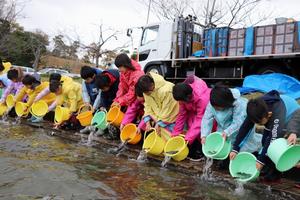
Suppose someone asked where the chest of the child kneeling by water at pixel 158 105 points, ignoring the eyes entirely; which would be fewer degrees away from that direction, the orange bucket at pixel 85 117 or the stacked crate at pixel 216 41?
the orange bucket

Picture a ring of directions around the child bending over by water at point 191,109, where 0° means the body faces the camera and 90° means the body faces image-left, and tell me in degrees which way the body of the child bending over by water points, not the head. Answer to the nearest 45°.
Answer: approximately 45°

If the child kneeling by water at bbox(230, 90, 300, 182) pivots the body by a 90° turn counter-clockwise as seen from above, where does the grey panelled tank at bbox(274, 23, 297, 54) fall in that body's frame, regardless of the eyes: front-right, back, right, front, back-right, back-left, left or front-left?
back-left

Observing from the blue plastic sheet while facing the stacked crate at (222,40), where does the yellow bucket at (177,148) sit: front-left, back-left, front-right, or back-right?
front-left

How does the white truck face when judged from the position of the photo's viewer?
facing to the left of the viewer

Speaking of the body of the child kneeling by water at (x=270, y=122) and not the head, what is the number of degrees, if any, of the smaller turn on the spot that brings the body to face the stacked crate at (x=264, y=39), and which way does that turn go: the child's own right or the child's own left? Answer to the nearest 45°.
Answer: approximately 135° to the child's own right

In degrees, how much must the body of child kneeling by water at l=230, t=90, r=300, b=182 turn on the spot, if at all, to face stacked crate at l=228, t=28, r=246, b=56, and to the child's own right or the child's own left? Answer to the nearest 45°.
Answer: approximately 135° to the child's own right

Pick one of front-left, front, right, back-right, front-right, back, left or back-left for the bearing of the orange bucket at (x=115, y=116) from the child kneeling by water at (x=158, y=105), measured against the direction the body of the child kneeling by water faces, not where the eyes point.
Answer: right

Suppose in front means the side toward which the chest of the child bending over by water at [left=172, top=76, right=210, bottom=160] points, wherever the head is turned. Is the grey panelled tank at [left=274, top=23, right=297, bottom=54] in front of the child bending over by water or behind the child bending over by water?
behind

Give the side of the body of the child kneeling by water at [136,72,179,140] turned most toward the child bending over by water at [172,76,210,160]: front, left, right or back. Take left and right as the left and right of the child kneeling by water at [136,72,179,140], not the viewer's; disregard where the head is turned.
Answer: left
